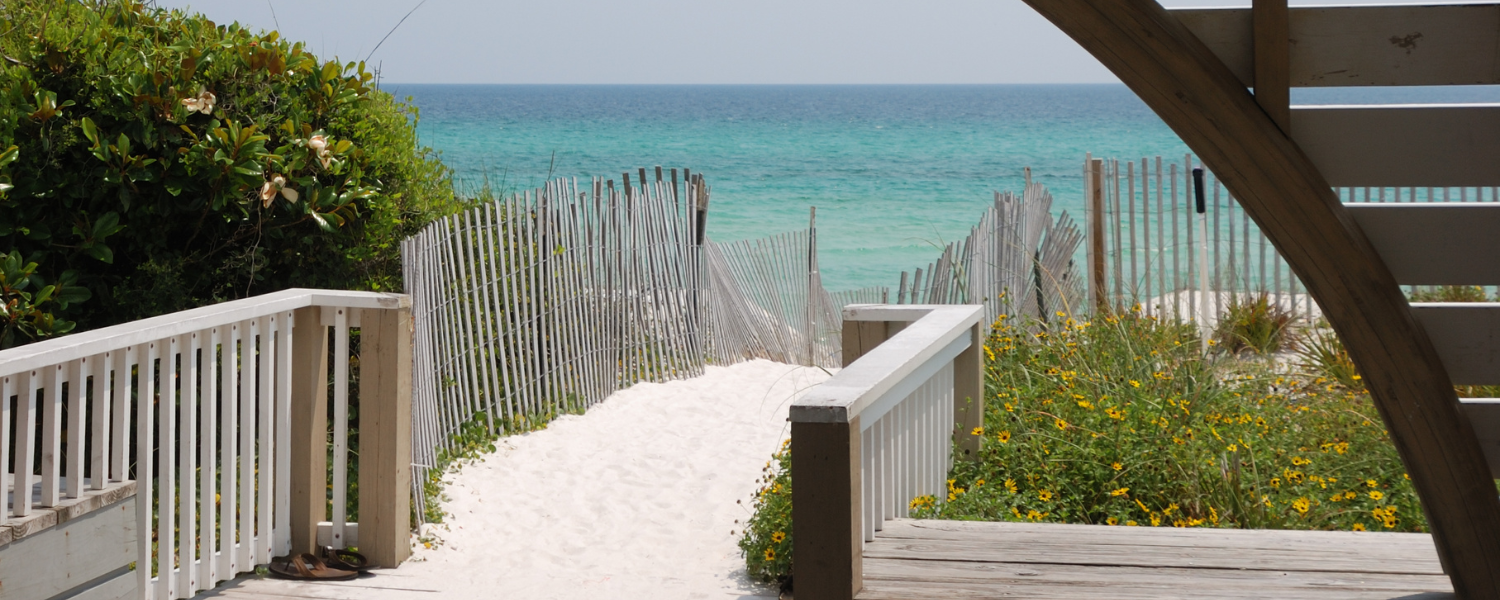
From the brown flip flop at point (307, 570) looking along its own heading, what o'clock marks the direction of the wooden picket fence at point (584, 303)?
The wooden picket fence is roughly at 4 o'clock from the brown flip flop.

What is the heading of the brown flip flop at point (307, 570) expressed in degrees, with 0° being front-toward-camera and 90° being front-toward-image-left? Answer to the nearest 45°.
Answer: approximately 90°

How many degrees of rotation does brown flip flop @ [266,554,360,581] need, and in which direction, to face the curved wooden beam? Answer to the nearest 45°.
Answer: approximately 135° to its left

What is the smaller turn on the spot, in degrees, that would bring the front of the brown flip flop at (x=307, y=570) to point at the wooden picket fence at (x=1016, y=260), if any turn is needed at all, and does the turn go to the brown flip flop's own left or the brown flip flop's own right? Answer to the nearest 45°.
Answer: approximately 135° to the brown flip flop's own right

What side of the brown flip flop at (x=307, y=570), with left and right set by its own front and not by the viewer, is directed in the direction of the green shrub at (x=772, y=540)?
back
